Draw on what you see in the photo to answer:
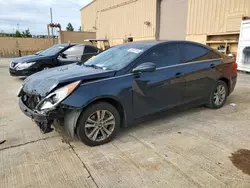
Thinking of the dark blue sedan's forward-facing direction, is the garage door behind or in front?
behind

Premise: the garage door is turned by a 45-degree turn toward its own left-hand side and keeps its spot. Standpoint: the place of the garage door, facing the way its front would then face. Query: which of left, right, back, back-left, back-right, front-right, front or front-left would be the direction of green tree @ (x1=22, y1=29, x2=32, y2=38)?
back

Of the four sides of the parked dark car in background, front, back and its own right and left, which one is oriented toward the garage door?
back

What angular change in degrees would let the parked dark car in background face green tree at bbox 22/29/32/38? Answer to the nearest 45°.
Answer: approximately 135° to its right

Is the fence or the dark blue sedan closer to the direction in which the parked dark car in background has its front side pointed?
the dark blue sedan

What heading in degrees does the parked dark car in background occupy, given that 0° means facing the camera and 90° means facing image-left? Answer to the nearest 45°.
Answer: approximately 45°

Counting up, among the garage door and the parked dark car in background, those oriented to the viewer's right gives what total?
0

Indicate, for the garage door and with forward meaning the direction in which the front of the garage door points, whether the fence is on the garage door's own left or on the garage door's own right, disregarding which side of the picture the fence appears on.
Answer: on the garage door's own right

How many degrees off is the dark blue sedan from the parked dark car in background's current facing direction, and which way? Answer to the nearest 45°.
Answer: approximately 45° to its left

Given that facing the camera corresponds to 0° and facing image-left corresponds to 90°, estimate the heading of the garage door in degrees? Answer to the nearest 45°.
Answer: approximately 0°

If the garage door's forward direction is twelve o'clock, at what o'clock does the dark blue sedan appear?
The dark blue sedan is roughly at 12 o'clock from the garage door.

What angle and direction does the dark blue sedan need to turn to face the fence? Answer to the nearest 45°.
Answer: approximately 90° to its right

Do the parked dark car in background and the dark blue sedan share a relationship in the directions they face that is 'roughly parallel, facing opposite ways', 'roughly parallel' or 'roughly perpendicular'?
roughly parallel

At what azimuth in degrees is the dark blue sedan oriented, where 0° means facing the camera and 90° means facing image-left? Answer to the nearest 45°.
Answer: approximately 45°
